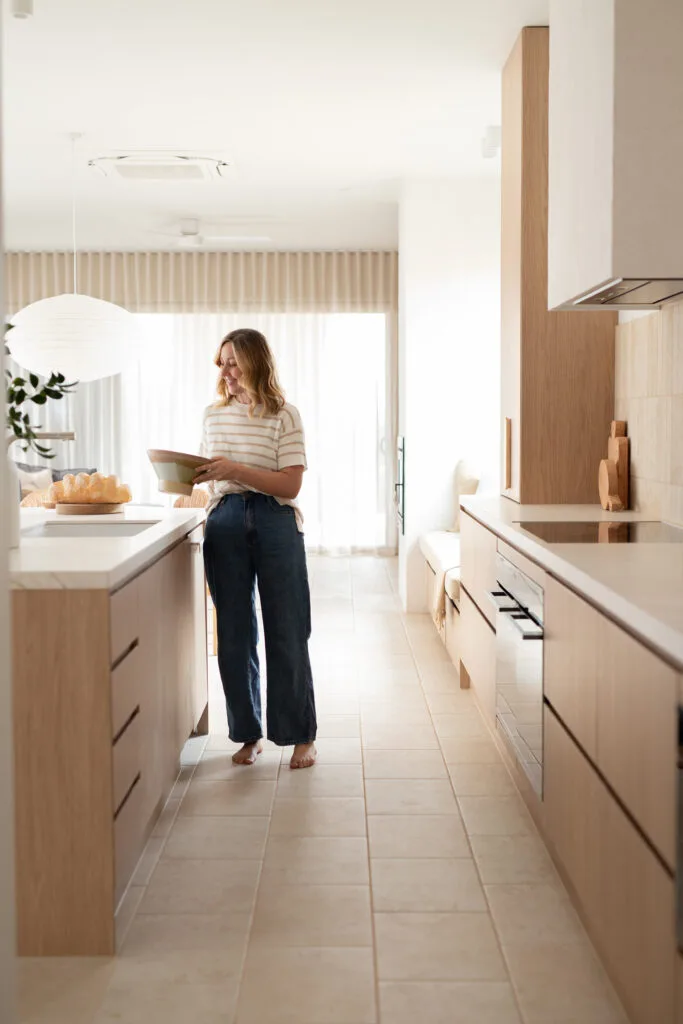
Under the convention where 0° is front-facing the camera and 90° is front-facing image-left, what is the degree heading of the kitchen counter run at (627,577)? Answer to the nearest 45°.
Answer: approximately 90°

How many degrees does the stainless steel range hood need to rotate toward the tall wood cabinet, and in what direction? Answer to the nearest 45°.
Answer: approximately 90° to its right

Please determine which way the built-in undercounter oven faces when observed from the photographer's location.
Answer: facing to the left of the viewer

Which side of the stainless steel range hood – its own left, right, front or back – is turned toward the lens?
left

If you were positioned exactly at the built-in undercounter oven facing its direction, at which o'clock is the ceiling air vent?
The ceiling air vent is roughly at 2 o'clock from the built-in undercounter oven.

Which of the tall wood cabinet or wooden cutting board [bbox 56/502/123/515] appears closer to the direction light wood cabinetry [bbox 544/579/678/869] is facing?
the wooden cutting board

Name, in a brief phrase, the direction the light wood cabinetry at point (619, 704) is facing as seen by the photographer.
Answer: facing to the left of the viewer

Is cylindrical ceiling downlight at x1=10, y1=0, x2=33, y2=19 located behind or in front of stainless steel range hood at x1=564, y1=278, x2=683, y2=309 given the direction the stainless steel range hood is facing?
in front

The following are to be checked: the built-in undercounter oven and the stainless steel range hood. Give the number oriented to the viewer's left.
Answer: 2

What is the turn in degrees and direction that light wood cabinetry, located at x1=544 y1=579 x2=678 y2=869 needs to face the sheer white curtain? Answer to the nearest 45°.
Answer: approximately 90° to its right

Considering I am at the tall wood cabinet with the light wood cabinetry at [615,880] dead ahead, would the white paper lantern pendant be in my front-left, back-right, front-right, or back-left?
back-right
